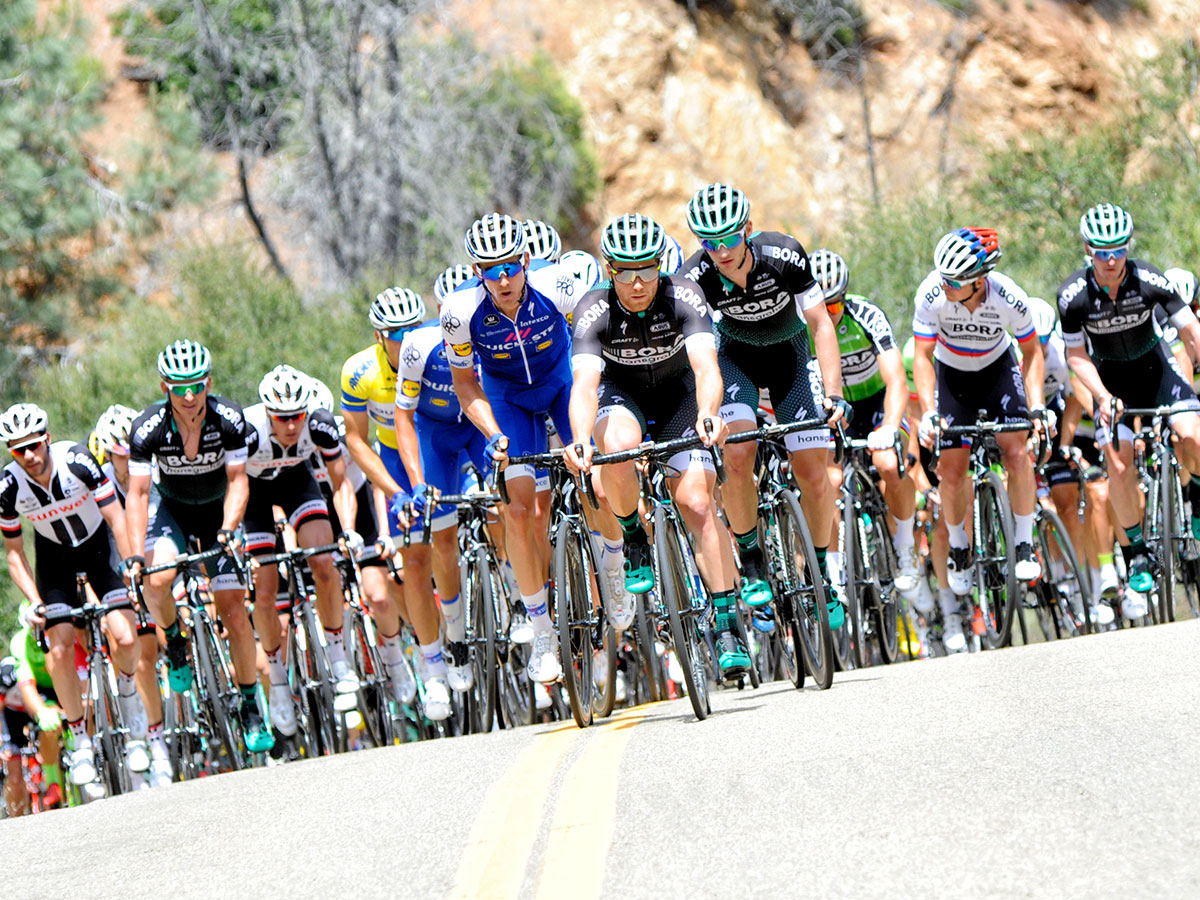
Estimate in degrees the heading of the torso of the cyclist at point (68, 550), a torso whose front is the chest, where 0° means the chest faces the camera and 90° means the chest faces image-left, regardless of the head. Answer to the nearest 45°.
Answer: approximately 0°

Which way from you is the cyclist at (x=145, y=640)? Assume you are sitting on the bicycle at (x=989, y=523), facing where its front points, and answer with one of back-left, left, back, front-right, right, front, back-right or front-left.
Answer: right

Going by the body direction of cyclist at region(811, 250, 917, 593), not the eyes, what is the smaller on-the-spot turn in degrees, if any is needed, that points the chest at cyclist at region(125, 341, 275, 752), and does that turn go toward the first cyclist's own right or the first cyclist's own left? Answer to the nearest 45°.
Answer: approximately 90° to the first cyclist's own right

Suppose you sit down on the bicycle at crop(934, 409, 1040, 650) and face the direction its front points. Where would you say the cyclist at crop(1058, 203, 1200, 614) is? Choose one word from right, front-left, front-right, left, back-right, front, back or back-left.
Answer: back-left

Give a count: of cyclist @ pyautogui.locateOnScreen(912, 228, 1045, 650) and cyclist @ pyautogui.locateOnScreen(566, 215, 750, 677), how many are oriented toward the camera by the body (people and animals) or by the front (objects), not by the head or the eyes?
2

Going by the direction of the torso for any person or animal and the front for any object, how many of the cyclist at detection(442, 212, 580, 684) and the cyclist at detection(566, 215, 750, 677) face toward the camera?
2

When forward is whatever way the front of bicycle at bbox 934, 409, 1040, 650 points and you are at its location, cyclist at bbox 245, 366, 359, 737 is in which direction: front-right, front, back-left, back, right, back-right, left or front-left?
right

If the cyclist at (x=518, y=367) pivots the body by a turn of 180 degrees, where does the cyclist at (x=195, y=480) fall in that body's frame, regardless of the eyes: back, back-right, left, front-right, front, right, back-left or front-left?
front-left

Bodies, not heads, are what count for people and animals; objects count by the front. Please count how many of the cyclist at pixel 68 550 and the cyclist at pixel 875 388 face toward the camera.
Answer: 2

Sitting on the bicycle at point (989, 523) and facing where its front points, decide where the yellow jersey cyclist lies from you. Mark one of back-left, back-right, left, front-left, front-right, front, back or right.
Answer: right

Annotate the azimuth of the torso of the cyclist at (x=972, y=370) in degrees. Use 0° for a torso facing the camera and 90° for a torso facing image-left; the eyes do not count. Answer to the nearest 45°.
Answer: approximately 0°

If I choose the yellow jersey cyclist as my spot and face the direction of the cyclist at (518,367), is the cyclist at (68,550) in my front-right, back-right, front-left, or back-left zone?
back-right
